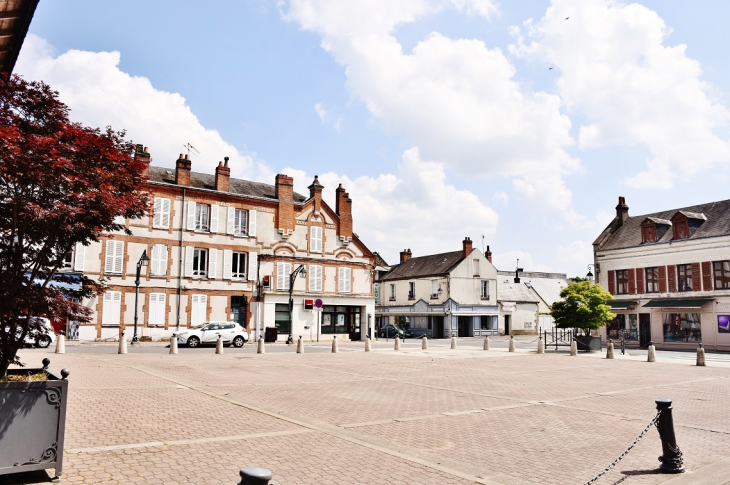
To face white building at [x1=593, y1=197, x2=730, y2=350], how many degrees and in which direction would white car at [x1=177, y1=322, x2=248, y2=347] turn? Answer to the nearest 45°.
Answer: approximately 180°

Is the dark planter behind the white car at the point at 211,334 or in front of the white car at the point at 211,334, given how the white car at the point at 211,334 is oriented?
behind

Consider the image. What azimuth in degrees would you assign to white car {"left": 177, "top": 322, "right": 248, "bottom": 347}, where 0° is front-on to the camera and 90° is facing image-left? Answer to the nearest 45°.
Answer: approximately 90°

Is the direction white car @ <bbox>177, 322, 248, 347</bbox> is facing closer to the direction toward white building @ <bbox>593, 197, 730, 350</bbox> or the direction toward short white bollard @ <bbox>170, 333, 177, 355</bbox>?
the short white bollard

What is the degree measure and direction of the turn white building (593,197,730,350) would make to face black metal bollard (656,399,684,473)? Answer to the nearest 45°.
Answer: approximately 45° to its left

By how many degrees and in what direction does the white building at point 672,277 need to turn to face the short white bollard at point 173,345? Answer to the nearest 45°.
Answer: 0° — it already faces it
